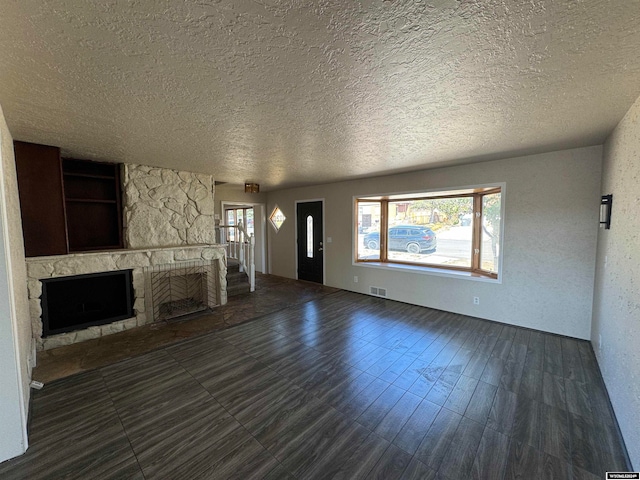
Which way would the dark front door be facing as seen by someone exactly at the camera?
facing the viewer and to the left of the viewer

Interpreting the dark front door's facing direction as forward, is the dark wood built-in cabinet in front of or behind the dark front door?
in front

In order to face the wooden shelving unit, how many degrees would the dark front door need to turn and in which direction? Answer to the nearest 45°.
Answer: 0° — it already faces it

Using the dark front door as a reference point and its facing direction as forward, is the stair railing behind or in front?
in front

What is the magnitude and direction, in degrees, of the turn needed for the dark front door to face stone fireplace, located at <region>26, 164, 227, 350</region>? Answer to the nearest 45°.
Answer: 0° — it already faces it
